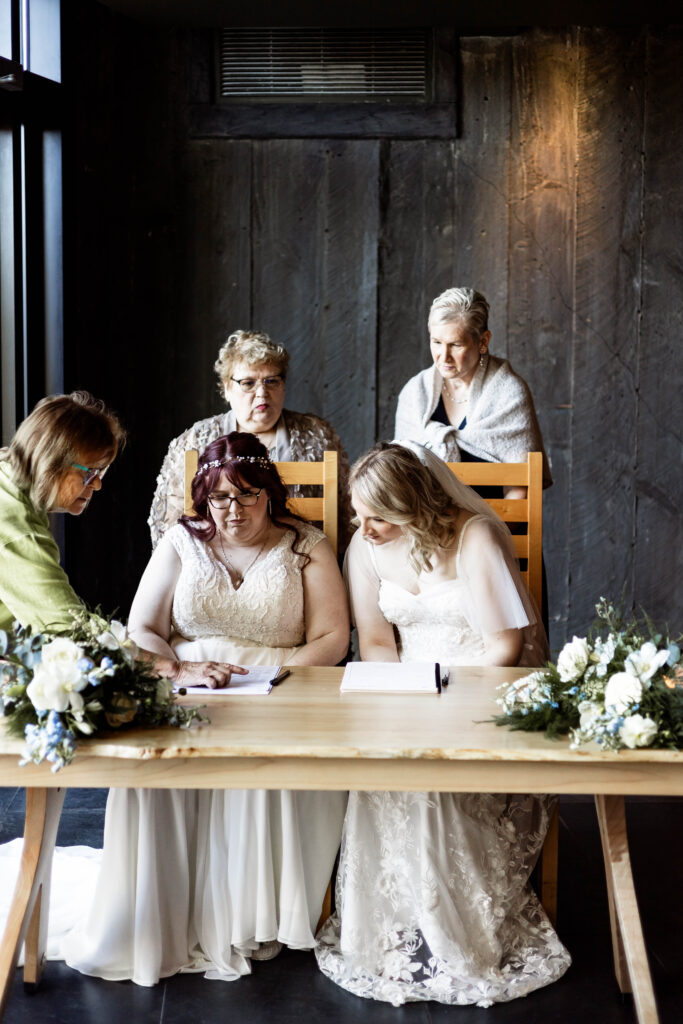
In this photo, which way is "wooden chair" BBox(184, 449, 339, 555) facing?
toward the camera

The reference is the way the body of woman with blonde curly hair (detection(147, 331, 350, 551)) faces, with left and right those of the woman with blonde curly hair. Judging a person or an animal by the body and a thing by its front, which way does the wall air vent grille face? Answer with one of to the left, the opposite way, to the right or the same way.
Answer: the same way

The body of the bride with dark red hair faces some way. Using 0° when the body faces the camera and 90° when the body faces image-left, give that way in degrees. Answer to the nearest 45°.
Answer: approximately 0°

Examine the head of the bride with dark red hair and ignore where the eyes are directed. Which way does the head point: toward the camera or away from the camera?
toward the camera

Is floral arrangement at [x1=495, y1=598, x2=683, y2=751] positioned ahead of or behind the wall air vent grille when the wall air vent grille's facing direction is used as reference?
ahead

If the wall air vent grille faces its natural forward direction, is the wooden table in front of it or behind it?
in front

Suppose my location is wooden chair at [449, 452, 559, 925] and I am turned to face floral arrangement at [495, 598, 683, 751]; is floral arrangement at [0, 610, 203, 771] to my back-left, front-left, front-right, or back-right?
front-right

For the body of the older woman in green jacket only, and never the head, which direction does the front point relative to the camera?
to the viewer's right

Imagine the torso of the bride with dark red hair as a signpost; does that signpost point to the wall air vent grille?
no

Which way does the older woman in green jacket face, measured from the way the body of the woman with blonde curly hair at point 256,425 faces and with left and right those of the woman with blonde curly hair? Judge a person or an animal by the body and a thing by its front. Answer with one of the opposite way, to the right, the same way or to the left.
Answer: to the left

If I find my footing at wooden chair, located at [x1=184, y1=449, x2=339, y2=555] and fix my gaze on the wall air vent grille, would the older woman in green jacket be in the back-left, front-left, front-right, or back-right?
back-left

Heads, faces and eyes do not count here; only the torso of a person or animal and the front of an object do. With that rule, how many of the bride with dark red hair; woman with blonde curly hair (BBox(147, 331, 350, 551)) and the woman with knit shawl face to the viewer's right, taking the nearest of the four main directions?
0

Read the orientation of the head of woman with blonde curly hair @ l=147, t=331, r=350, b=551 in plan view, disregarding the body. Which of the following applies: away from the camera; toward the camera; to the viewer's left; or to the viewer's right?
toward the camera

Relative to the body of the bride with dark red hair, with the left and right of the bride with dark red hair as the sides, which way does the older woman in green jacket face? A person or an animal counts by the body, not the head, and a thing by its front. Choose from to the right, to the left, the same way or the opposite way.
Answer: to the left

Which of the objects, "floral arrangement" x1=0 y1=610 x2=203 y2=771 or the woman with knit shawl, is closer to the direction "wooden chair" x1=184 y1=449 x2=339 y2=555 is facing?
the floral arrangement

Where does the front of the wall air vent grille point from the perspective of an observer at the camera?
facing the viewer
